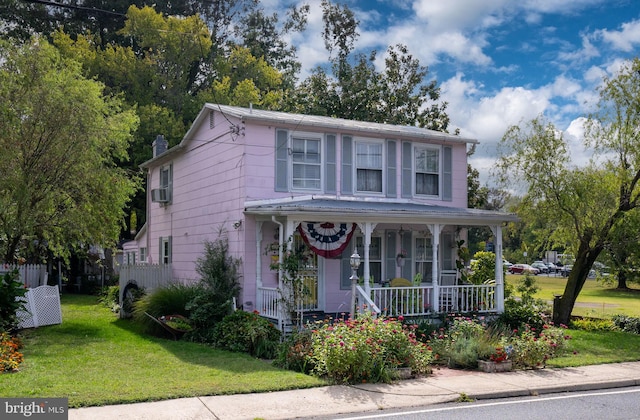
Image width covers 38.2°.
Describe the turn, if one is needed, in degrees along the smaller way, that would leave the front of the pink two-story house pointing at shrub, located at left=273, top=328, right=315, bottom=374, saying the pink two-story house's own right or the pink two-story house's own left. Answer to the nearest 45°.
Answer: approximately 45° to the pink two-story house's own right

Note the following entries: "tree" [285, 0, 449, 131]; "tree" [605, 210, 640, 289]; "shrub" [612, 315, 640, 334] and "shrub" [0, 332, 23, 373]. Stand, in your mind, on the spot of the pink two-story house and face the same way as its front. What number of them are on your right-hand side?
1

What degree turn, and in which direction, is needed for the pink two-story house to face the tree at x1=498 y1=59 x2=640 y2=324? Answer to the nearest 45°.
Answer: approximately 45° to its left

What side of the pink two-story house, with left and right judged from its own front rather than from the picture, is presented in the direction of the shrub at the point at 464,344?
front

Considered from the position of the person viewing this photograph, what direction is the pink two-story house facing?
facing the viewer and to the right of the viewer

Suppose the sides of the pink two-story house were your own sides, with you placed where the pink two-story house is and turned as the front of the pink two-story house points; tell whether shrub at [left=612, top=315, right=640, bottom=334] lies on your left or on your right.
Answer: on your left

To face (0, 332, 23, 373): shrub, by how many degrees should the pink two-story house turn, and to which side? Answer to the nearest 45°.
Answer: approximately 90° to its right

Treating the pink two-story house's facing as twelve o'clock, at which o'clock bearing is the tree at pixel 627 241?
The tree is roughly at 10 o'clock from the pink two-story house.

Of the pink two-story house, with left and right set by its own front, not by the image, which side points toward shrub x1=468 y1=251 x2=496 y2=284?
left

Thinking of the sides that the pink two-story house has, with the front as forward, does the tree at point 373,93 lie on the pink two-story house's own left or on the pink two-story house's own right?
on the pink two-story house's own left

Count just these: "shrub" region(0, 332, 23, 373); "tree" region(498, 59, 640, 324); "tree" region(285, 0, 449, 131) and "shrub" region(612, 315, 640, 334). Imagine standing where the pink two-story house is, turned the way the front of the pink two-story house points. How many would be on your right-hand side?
1
